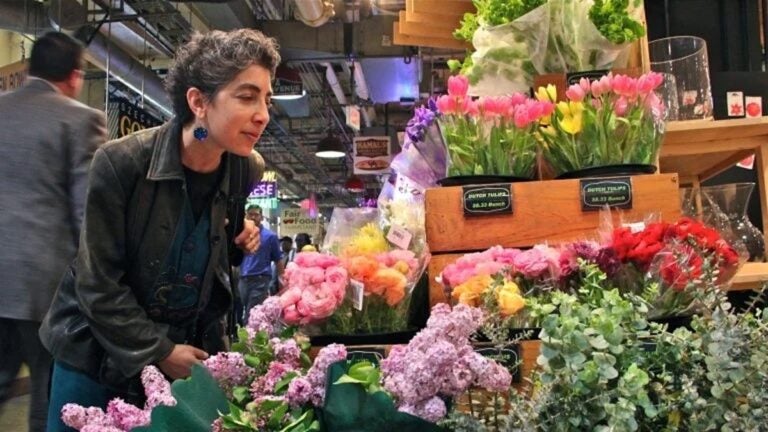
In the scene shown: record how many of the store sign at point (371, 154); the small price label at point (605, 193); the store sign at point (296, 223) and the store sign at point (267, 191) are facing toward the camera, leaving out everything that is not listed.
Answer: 4

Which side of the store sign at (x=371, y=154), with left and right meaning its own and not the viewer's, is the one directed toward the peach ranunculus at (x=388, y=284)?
front

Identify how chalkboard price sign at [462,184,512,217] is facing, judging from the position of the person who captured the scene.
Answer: facing the viewer

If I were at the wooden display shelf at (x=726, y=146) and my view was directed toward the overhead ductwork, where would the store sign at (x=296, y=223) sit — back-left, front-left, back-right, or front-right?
front-right

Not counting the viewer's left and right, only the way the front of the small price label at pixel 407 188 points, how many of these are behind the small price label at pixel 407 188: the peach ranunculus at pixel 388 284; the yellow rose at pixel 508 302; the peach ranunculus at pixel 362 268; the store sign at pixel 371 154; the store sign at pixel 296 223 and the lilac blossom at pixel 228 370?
2

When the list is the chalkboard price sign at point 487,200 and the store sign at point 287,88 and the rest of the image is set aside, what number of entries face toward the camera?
2

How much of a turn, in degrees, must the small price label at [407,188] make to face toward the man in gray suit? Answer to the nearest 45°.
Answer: approximately 90° to its right

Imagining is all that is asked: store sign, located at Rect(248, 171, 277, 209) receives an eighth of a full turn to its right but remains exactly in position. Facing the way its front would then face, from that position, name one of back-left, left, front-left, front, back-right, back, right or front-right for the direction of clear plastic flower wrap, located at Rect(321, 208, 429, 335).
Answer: front-left

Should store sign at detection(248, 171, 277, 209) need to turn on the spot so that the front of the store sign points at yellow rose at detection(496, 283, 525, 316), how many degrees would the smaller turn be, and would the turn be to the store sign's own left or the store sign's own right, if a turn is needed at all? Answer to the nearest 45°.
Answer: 0° — it already faces it

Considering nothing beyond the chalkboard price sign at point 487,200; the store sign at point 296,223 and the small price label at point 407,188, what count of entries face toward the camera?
3

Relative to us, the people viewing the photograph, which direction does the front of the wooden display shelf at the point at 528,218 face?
facing the viewer

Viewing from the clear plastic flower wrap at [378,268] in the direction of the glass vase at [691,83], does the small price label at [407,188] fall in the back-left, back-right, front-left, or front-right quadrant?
front-left

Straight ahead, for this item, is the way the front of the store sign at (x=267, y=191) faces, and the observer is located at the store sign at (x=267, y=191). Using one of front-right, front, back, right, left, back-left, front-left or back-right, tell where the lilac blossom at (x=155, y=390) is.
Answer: front

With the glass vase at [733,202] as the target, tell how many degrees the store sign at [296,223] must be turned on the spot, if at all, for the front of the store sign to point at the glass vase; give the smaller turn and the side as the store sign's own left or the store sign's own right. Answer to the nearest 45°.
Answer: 0° — it already faces it

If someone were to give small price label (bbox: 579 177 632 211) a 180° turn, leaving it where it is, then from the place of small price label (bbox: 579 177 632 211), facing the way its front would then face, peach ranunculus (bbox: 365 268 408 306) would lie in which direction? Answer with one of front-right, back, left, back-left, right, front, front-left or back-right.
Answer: back-left

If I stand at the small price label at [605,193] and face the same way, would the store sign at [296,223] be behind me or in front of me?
behind
